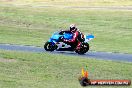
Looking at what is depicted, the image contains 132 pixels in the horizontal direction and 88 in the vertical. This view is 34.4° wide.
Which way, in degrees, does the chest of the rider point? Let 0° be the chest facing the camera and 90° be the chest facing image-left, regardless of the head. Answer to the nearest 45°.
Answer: approximately 90°

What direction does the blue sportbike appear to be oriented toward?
to the viewer's left
